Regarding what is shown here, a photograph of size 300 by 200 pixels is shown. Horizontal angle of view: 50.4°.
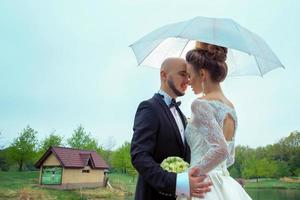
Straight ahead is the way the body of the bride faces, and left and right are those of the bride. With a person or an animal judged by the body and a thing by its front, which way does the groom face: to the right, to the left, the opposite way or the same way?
the opposite way

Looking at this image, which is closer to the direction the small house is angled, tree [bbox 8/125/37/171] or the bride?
the bride

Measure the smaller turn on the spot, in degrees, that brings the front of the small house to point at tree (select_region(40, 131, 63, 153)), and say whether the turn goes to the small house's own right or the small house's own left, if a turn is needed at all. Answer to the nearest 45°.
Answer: approximately 135° to the small house's own right

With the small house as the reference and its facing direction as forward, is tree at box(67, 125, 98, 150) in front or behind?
behind

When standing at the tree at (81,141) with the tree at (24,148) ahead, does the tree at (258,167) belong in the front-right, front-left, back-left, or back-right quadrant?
back-left

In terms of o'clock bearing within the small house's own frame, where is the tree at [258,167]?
The tree is roughly at 7 o'clock from the small house.

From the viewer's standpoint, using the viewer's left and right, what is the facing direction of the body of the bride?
facing away from the viewer and to the left of the viewer
